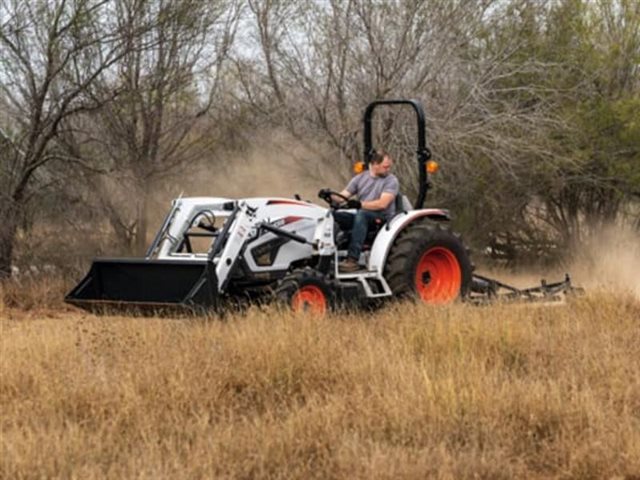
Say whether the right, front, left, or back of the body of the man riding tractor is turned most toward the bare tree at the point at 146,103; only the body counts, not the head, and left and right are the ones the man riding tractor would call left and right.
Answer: right

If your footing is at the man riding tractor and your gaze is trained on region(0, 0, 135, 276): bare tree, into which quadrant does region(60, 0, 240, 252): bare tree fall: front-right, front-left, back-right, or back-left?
front-right

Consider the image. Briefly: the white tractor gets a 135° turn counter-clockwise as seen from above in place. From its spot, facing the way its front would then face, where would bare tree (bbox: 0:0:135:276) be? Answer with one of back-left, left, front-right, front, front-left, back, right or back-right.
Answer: back-left

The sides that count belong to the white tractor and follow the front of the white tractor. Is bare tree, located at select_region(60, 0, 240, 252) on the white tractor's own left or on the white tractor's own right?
on the white tractor's own right

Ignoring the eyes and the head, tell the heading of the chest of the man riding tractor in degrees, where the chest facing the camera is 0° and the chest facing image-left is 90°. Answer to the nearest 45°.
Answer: approximately 45°

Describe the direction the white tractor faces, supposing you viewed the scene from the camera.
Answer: facing the viewer and to the left of the viewer

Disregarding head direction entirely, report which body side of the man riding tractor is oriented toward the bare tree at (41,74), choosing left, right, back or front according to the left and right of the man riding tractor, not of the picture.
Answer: right
